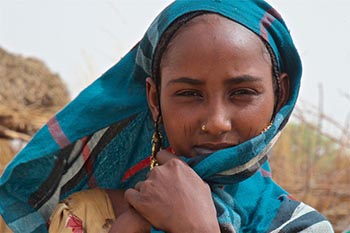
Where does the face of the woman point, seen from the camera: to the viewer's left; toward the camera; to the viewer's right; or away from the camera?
toward the camera

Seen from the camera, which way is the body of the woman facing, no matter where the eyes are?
toward the camera
